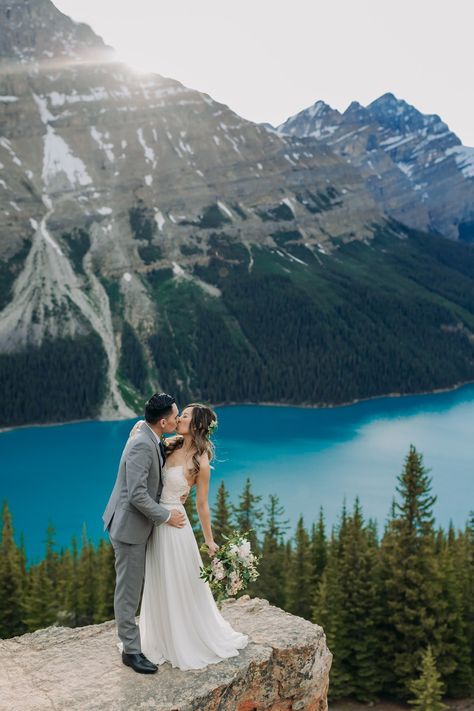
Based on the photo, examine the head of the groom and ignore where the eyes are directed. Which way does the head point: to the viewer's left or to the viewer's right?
to the viewer's right

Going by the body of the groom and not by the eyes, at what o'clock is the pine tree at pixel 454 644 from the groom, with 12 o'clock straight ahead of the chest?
The pine tree is roughly at 10 o'clock from the groom.

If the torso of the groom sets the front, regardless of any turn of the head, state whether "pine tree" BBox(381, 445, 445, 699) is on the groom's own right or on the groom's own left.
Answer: on the groom's own left

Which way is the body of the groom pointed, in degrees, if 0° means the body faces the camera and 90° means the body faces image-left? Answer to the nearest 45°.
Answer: approximately 270°

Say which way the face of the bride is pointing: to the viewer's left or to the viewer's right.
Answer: to the viewer's left

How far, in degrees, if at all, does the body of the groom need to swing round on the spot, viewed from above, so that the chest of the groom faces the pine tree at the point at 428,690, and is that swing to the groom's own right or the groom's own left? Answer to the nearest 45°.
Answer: approximately 45° to the groom's own left

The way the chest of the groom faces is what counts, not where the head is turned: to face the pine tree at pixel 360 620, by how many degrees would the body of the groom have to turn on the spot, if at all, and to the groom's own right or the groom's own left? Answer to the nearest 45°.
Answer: approximately 45° to the groom's own left
